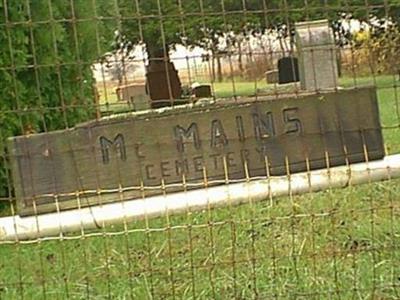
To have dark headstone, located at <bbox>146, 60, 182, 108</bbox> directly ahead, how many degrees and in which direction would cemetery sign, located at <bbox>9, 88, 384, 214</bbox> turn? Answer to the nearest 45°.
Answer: approximately 180°

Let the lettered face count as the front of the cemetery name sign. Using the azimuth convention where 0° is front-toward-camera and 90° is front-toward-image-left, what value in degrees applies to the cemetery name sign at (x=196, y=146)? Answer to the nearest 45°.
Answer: approximately 0°

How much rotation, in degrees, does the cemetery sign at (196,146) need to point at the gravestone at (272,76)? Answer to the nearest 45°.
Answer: approximately 135° to its left
